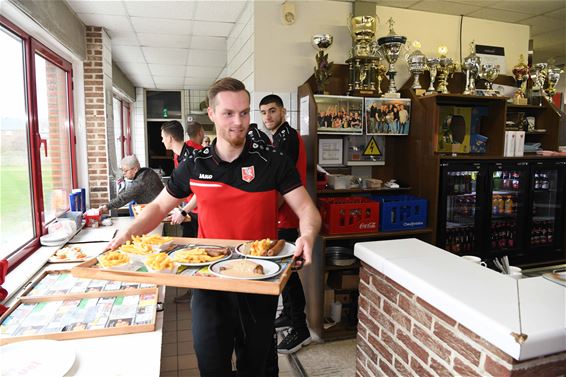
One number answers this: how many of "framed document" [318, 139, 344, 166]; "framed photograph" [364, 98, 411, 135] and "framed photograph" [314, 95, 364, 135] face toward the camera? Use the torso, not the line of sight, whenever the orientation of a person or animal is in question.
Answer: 3

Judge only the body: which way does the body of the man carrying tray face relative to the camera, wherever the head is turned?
toward the camera

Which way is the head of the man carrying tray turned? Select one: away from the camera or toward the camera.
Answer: toward the camera

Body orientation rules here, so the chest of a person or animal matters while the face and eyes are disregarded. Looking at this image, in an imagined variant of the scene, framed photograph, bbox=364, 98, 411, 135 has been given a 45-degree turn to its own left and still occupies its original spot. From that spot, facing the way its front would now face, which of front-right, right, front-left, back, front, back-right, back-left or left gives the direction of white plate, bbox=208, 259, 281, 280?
front-right

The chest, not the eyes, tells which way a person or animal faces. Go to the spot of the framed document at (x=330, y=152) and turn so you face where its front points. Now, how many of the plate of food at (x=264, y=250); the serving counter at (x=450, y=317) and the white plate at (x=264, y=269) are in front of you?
3

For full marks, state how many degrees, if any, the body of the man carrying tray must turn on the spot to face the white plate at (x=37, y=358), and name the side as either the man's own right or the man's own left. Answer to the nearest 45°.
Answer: approximately 45° to the man's own right

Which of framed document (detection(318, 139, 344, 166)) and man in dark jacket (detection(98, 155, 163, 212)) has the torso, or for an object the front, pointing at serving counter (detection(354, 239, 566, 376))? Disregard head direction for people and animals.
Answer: the framed document

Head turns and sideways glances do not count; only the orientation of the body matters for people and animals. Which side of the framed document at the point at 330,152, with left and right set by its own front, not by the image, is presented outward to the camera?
front

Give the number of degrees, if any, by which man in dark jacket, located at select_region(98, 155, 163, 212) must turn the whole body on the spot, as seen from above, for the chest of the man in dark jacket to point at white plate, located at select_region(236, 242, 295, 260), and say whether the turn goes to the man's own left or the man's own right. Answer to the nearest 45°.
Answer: approximately 90° to the man's own left

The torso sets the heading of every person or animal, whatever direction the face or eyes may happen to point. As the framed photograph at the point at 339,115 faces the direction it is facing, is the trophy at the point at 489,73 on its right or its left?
on its left

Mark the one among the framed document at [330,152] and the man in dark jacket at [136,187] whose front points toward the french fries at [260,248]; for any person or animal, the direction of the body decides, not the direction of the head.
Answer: the framed document

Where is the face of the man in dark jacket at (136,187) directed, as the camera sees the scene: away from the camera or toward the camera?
toward the camera

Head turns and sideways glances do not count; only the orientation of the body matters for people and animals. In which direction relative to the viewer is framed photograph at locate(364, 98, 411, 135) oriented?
toward the camera

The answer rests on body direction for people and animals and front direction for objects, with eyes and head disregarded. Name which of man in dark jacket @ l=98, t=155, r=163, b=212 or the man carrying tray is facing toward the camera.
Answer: the man carrying tray
